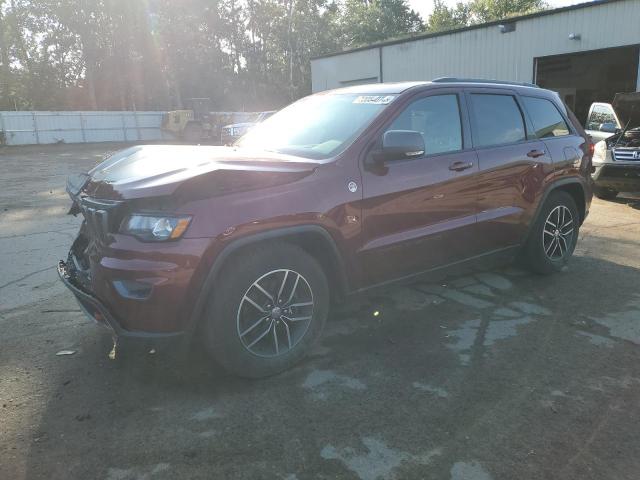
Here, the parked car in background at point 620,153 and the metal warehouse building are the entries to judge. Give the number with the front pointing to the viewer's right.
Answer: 0

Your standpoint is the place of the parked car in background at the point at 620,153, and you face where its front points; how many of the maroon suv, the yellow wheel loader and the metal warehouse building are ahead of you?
1

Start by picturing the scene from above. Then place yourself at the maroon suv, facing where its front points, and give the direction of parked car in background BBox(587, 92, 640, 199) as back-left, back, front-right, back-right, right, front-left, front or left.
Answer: back

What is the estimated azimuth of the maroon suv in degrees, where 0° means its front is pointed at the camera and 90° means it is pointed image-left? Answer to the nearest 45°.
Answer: approximately 45°

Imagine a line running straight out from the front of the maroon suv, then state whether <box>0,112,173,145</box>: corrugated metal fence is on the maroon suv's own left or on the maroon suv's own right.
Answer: on the maroon suv's own right

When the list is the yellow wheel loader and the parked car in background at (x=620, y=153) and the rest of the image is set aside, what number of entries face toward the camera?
1
